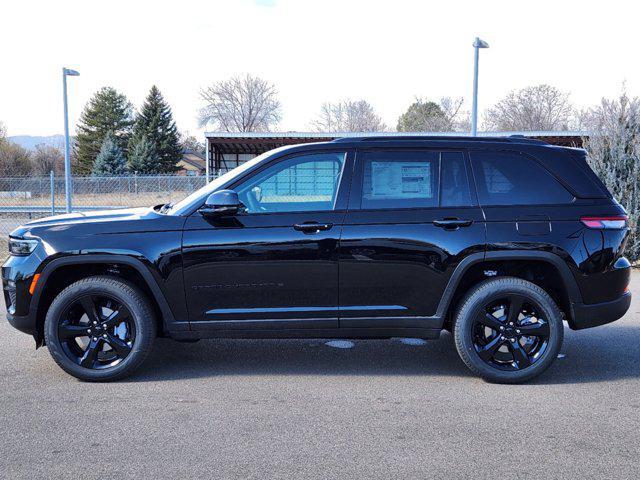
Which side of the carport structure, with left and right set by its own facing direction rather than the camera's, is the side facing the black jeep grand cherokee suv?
front

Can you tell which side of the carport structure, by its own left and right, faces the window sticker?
front

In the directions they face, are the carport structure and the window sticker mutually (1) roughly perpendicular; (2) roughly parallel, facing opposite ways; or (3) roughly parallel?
roughly parallel

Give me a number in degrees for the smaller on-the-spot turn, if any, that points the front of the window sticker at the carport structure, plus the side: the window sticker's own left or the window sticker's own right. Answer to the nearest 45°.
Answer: approximately 180°

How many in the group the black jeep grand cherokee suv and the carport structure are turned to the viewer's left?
1

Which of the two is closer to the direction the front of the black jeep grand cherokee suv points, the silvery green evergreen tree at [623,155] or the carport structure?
the carport structure

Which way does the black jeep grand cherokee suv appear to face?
to the viewer's left

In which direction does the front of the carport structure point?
toward the camera

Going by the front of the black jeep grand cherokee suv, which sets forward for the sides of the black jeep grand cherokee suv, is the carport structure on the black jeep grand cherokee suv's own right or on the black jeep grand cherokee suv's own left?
on the black jeep grand cherokee suv's own right

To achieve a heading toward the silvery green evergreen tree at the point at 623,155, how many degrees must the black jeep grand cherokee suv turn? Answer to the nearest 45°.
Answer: approximately 135° to its right
